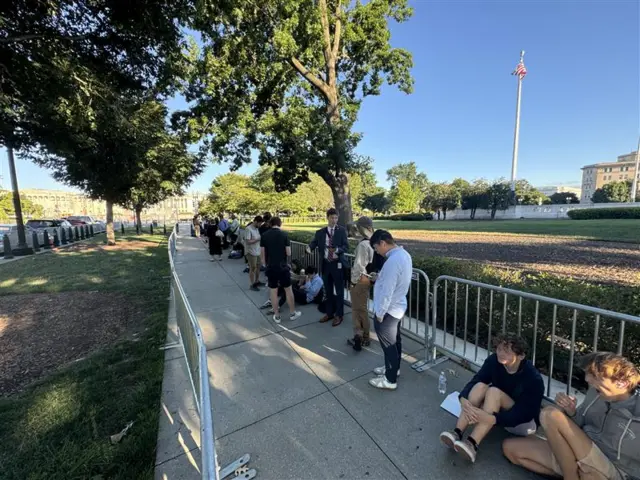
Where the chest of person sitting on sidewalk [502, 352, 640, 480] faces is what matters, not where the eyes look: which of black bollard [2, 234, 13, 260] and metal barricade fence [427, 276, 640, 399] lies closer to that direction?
the black bollard

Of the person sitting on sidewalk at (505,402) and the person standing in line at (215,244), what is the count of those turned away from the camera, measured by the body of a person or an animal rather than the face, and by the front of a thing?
1

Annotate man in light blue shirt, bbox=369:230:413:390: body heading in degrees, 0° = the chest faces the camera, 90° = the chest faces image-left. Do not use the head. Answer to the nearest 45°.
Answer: approximately 90°

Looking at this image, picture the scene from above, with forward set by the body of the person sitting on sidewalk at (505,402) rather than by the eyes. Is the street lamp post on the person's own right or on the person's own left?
on the person's own right

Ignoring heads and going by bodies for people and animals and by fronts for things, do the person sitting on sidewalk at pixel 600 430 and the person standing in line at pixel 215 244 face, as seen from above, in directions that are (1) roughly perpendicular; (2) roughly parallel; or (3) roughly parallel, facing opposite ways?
roughly perpendicular

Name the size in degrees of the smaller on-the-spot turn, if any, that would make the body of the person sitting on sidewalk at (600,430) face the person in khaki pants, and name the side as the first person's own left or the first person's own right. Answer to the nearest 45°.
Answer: approximately 45° to the first person's own right

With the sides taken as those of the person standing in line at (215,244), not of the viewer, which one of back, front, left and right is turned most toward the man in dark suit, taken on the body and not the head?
back

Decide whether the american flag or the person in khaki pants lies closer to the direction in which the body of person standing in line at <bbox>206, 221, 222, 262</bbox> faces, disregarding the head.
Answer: the american flag

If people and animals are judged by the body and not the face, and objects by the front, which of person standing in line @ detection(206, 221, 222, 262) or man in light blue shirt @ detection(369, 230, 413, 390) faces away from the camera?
the person standing in line

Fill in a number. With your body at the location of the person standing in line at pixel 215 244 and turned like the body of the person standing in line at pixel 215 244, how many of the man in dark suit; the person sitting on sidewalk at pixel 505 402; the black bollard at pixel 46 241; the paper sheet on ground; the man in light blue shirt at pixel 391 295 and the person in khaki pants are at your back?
5

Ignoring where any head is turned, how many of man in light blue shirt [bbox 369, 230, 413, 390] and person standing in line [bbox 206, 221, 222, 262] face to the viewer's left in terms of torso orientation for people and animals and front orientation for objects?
1

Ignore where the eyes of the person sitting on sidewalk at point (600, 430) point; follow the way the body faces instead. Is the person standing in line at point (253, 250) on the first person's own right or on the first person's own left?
on the first person's own right

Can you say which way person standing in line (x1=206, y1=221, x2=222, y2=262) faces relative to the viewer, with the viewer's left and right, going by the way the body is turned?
facing away from the viewer

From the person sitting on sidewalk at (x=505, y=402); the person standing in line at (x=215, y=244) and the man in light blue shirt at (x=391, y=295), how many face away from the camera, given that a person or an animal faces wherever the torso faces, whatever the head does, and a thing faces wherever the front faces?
1

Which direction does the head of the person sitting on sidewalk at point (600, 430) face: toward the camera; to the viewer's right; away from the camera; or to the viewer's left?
to the viewer's left
